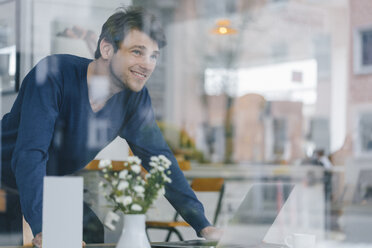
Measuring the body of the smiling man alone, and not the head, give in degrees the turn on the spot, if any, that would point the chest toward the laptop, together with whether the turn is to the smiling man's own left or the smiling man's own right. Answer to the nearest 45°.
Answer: approximately 45° to the smiling man's own left

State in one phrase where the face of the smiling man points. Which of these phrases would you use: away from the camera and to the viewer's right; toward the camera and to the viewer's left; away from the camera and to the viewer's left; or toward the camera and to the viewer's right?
toward the camera and to the viewer's right

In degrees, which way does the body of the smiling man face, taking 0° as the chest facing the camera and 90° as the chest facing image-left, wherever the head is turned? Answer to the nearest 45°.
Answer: approximately 315°

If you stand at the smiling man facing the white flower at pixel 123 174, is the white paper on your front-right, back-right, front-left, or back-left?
front-right
